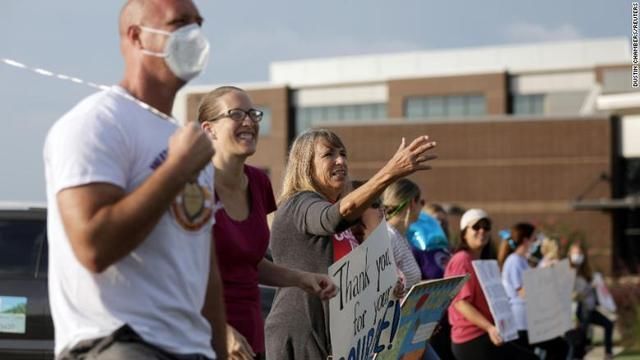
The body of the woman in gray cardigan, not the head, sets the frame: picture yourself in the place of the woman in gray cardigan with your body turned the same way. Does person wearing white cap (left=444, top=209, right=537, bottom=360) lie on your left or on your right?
on your left
